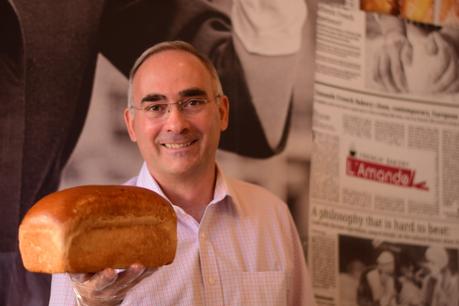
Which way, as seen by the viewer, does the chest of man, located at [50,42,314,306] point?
toward the camera

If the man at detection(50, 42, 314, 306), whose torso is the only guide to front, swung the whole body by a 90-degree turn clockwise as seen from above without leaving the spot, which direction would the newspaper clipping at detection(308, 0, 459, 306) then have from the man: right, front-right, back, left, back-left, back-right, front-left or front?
back-right

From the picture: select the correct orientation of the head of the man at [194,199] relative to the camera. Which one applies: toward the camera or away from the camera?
toward the camera
